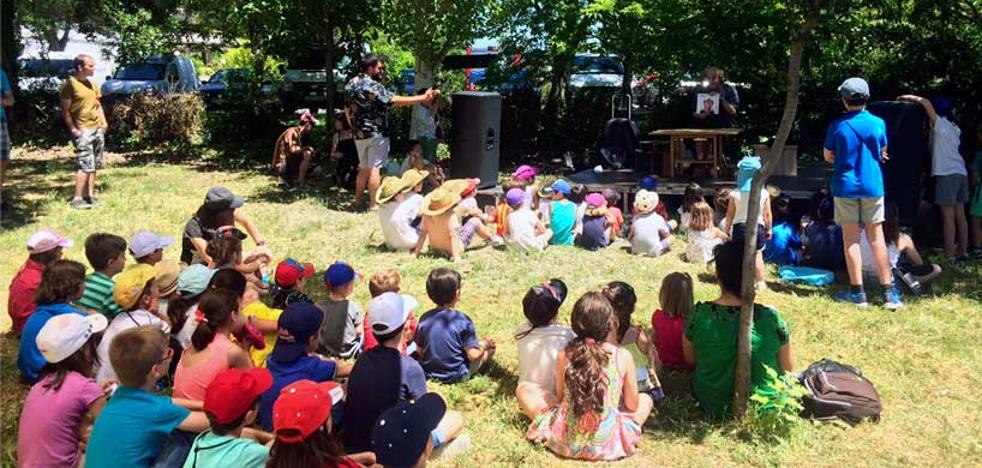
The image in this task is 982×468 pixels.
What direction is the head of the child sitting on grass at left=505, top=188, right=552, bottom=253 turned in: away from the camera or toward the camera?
away from the camera

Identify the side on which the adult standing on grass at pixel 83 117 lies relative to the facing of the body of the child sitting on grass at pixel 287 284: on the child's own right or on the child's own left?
on the child's own left

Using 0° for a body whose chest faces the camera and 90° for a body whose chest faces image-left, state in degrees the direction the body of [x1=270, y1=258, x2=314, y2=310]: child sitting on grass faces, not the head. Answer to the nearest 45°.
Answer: approximately 225°

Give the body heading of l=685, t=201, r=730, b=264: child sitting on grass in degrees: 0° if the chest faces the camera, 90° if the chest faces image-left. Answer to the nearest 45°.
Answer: approximately 180°

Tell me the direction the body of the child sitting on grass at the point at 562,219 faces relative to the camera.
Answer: away from the camera

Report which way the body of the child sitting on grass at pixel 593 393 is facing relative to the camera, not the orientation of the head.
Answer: away from the camera

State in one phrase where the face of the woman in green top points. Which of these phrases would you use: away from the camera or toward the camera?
away from the camera

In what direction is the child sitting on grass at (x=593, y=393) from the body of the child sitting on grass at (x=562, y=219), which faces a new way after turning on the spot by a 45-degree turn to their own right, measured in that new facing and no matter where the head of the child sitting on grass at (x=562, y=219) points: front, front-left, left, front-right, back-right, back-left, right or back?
back-right

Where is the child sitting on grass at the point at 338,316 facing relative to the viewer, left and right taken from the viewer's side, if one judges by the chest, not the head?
facing away from the viewer and to the right of the viewer
